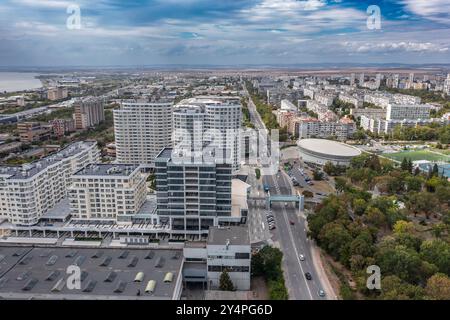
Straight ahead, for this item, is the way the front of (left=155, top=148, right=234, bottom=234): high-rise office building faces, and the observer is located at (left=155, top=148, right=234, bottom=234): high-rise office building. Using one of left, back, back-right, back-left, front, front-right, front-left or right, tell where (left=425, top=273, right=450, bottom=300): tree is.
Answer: front-left

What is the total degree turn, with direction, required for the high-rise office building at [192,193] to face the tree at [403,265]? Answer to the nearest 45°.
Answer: approximately 45° to its left

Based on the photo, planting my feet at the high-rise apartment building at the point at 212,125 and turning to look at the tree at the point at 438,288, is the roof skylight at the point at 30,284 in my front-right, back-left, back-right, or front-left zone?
front-right

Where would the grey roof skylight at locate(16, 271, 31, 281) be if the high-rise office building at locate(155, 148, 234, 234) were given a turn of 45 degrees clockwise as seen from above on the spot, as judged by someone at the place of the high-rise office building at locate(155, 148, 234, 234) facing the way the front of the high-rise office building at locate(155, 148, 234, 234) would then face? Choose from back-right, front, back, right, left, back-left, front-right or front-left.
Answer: front

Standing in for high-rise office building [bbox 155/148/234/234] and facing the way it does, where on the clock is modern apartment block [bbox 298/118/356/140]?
The modern apartment block is roughly at 7 o'clock from the high-rise office building.

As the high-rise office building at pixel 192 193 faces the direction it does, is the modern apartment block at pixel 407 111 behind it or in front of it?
behind

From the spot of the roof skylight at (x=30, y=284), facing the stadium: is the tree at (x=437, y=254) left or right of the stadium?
right

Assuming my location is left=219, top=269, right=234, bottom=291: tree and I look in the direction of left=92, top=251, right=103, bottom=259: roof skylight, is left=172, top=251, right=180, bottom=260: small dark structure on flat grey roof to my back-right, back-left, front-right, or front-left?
front-right

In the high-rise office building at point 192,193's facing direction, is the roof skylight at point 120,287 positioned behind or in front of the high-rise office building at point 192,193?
in front

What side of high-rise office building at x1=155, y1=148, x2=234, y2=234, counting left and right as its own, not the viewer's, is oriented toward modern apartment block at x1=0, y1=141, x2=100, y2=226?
right

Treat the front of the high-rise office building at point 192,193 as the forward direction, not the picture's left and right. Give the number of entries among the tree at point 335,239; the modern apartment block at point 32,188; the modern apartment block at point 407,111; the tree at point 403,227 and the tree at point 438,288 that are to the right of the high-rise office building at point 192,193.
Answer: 1

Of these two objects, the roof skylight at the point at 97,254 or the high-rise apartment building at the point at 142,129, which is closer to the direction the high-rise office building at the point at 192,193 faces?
the roof skylight

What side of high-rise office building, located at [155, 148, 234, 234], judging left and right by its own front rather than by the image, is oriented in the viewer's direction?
front

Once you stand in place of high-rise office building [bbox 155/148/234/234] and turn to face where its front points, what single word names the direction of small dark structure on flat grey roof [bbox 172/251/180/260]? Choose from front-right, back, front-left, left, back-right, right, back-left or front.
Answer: front

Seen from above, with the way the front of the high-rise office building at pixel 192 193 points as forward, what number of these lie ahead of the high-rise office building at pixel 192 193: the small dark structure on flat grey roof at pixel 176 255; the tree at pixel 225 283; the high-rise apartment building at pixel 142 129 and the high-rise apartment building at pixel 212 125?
2

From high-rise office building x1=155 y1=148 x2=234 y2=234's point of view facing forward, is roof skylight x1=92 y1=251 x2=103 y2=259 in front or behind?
in front
